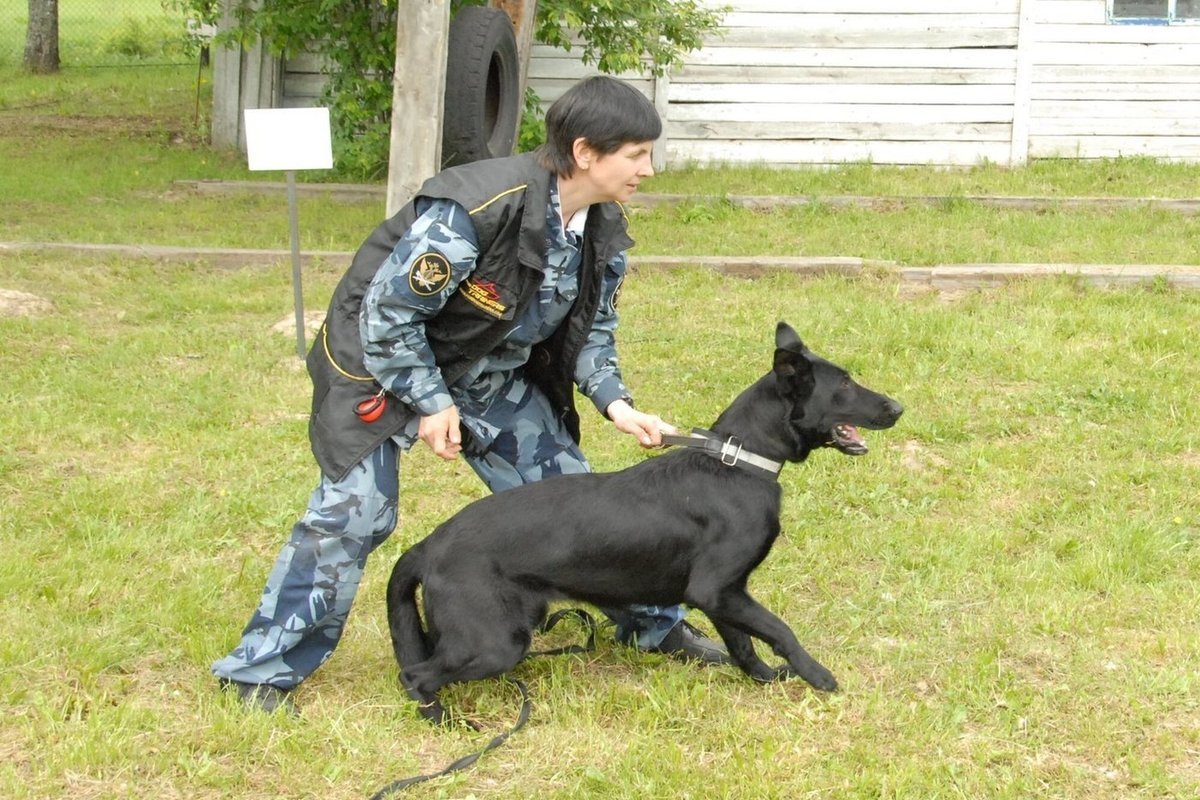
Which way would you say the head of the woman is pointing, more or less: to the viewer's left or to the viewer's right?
to the viewer's right

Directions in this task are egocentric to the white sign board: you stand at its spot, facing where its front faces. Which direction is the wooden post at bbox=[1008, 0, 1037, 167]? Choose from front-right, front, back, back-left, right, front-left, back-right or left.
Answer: back-left

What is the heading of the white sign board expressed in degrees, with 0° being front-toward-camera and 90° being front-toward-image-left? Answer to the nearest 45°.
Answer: approximately 0°

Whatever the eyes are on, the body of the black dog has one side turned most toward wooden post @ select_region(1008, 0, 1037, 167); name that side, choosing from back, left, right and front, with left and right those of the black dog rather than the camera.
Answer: left

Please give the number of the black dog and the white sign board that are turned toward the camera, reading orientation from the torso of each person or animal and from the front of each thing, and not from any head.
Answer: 1

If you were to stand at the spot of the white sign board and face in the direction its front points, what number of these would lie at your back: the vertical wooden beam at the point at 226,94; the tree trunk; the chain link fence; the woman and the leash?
3

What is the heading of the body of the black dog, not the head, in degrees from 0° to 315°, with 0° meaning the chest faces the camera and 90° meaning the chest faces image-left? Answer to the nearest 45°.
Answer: approximately 270°

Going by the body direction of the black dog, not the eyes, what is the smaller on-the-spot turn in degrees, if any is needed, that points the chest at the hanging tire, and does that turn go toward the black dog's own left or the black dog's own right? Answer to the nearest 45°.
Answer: approximately 90° to the black dog's own left

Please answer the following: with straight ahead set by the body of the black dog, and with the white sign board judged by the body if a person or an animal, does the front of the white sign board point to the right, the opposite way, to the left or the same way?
to the right

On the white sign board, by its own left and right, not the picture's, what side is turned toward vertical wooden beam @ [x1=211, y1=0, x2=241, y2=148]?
back
